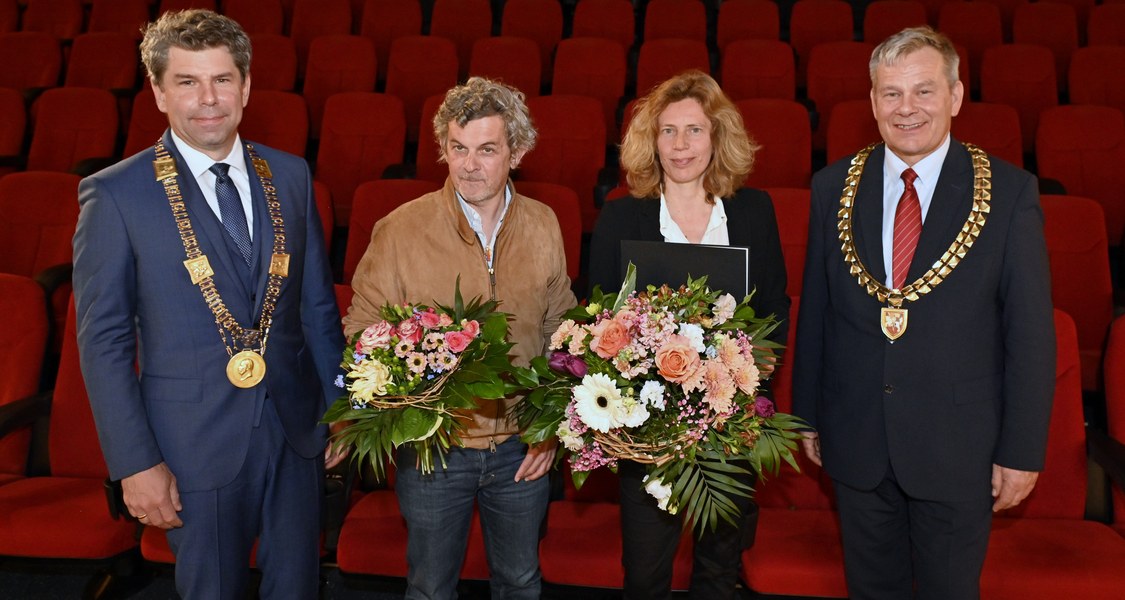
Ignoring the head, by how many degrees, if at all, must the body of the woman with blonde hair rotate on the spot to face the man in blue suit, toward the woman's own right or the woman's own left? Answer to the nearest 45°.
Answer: approximately 45° to the woman's own right

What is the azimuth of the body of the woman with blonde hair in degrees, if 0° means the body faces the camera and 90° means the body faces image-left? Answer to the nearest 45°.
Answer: approximately 0°

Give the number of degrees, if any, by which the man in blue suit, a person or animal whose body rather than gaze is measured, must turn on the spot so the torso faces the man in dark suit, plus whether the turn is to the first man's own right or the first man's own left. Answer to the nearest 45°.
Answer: approximately 45° to the first man's own left

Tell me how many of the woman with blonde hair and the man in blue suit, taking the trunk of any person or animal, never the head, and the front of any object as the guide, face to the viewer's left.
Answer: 0

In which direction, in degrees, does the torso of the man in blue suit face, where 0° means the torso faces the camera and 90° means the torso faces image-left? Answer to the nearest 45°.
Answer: approximately 315°
